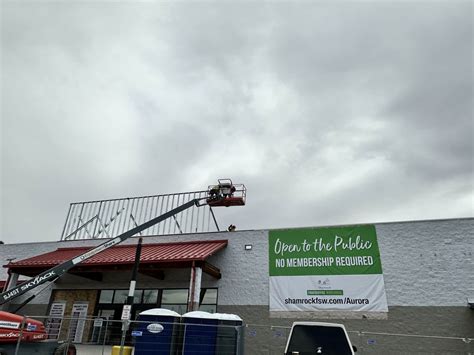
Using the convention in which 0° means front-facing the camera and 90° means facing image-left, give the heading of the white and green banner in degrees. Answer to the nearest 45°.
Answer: approximately 0°

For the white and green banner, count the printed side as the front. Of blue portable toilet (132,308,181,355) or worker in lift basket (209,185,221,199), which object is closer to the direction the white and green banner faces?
the blue portable toilet

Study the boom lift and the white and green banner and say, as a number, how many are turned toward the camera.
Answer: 1

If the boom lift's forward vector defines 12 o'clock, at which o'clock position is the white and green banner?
The white and green banner is roughly at 12 o'clock from the boom lift.

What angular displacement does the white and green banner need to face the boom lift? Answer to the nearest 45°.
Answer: approximately 45° to its right

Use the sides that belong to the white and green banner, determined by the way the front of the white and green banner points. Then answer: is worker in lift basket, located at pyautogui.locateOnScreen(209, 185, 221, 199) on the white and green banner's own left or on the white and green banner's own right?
on the white and green banner's own right

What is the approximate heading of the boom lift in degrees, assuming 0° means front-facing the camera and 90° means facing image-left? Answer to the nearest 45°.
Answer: approximately 270°
